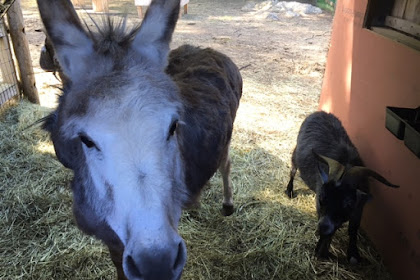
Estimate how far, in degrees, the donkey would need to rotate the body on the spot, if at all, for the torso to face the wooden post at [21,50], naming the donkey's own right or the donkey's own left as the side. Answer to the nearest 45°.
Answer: approximately 135° to the donkey's own right

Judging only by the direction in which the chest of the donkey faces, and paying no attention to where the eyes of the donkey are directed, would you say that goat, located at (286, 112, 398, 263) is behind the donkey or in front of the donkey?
behind

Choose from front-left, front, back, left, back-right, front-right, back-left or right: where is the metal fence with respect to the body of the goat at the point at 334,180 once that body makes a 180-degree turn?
front-left

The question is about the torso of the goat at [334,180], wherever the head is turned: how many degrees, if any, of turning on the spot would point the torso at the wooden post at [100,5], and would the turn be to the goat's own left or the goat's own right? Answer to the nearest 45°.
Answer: approximately 180°

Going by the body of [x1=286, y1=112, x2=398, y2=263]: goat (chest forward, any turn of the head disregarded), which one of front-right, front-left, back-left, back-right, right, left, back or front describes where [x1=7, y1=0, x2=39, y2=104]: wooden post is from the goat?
back-right

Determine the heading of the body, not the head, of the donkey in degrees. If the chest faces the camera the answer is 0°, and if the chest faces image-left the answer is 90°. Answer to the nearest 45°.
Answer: approximately 45°

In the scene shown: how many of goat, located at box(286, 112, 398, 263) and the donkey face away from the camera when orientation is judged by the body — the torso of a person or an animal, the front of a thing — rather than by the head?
0

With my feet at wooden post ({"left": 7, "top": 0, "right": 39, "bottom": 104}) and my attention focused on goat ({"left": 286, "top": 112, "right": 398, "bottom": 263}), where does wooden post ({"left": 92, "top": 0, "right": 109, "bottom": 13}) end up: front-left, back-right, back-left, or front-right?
back-left

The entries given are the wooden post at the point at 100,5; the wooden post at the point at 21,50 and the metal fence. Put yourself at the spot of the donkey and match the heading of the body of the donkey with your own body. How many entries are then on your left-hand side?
0

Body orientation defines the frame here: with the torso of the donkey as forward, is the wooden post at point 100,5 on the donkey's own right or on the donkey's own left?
on the donkey's own right

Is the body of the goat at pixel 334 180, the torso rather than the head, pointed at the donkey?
no
